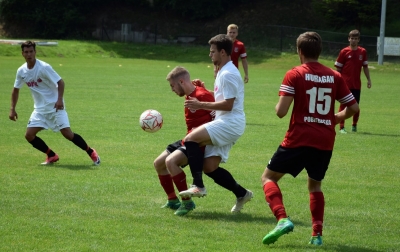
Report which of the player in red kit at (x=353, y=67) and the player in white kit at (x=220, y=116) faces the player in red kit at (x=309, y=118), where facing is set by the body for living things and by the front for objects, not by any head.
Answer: the player in red kit at (x=353, y=67)

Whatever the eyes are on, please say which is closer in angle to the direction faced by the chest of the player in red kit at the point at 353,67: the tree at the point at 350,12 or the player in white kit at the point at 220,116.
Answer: the player in white kit

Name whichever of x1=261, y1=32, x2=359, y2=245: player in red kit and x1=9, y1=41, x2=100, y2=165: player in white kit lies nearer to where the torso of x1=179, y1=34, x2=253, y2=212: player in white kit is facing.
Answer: the player in white kit

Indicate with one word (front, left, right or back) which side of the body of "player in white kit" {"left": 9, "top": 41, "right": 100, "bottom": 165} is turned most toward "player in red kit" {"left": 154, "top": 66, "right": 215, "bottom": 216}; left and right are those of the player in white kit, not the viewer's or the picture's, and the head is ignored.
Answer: front

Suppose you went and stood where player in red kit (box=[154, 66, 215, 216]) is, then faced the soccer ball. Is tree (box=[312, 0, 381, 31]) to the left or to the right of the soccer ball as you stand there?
right

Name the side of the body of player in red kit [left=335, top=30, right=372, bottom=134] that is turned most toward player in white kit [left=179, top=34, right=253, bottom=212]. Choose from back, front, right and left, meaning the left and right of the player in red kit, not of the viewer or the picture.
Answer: front

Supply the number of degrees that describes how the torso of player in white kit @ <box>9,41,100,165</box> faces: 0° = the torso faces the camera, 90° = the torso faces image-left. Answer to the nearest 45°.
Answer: approximately 0°

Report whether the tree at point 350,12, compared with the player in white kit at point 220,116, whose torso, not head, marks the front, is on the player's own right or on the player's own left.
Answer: on the player's own right

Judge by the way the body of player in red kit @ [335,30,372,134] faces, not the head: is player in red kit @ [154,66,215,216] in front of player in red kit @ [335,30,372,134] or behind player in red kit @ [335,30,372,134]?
in front

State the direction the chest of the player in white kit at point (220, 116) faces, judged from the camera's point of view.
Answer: to the viewer's left

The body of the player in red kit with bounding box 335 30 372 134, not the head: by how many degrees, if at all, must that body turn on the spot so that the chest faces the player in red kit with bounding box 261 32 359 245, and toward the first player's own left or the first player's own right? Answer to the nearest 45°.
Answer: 0° — they already face them

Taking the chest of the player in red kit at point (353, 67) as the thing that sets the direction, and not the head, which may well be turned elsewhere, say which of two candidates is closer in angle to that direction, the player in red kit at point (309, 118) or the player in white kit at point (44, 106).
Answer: the player in red kit

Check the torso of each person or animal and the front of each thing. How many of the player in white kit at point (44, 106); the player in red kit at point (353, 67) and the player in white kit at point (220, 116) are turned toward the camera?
2
